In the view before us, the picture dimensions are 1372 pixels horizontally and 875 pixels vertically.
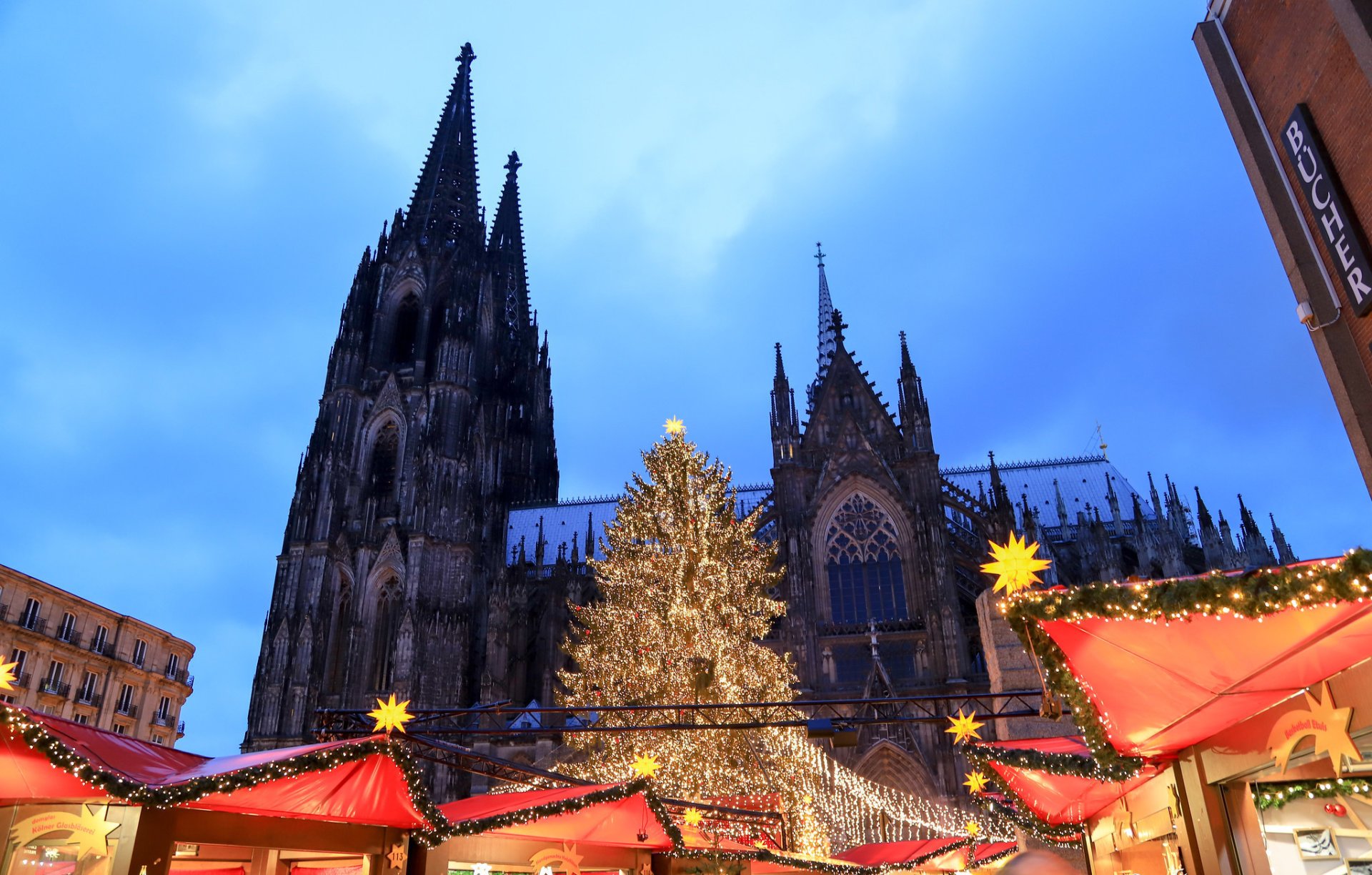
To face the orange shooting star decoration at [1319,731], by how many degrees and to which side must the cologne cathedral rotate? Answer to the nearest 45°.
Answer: approximately 135° to its left

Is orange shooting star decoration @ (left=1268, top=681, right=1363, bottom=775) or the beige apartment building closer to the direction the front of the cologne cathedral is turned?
the beige apartment building

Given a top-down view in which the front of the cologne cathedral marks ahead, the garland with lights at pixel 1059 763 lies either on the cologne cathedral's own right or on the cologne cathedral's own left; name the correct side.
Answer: on the cologne cathedral's own left

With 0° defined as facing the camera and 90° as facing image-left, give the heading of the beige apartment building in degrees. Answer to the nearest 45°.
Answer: approximately 315°

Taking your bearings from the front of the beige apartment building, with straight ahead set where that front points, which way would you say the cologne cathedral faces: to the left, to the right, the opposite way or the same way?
the opposite way

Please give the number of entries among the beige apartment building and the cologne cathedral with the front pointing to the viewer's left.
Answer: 1

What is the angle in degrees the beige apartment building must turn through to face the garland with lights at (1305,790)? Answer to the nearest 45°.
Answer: approximately 45° to its right

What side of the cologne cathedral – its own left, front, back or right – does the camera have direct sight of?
left

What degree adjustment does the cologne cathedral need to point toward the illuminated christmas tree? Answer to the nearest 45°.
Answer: approximately 135° to its left
